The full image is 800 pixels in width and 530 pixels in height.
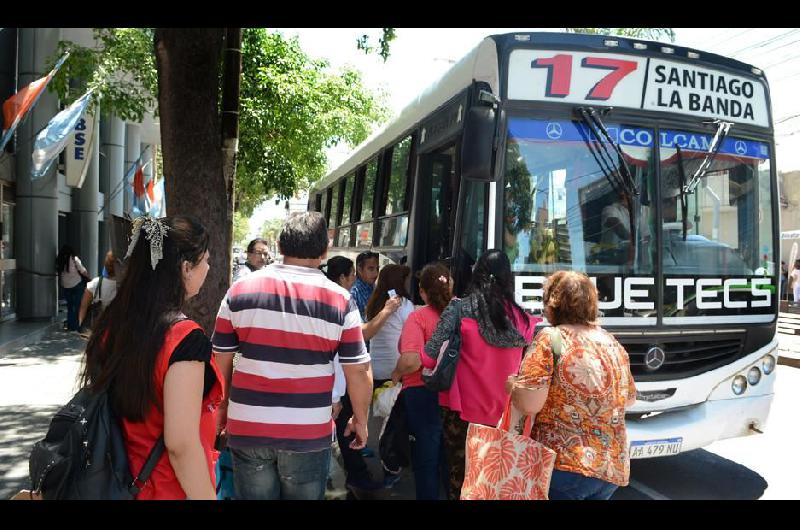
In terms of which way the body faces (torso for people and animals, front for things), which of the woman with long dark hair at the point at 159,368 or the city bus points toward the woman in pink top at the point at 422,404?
the woman with long dark hair

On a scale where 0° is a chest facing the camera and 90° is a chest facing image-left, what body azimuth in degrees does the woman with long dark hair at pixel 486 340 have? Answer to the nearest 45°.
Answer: approximately 180°

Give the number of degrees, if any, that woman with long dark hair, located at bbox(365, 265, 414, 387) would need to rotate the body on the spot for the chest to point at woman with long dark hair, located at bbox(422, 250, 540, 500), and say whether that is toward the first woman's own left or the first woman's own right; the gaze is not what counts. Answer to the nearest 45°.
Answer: approximately 90° to the first woman's own right

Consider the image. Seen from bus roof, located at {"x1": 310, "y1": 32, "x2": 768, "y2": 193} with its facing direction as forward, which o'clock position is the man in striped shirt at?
The man in striped shirt is roughly at 2 o'clock from the bus roof.

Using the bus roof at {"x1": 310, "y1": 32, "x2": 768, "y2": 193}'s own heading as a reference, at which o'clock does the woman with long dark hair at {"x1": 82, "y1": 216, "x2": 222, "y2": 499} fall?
The woman with long dark hair is roughly at 2 o'clock from the bus roof.

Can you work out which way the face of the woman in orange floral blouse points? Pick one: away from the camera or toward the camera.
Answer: away from the camera

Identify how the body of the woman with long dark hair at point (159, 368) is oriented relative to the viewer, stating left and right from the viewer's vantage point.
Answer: facing away from the viewer and to the right of the viewer

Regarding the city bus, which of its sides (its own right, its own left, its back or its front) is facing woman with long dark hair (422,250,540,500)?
front

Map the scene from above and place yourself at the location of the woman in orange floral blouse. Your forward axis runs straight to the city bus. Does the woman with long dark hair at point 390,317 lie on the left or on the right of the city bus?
left

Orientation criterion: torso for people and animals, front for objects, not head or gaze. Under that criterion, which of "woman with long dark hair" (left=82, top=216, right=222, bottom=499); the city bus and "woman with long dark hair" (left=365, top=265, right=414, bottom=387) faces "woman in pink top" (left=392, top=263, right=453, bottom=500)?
"woman with long dark hair" (left=82, top=216, right=222, bottom=499)

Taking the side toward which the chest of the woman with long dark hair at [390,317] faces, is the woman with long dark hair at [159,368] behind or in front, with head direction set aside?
behind
